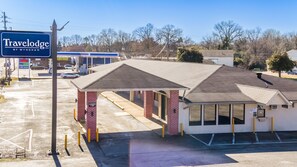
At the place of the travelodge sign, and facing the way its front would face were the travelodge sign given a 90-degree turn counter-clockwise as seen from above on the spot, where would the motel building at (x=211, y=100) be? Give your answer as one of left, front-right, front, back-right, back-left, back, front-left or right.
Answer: front

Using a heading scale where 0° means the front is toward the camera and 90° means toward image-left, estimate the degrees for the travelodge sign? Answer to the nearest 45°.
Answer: approximately 0°
